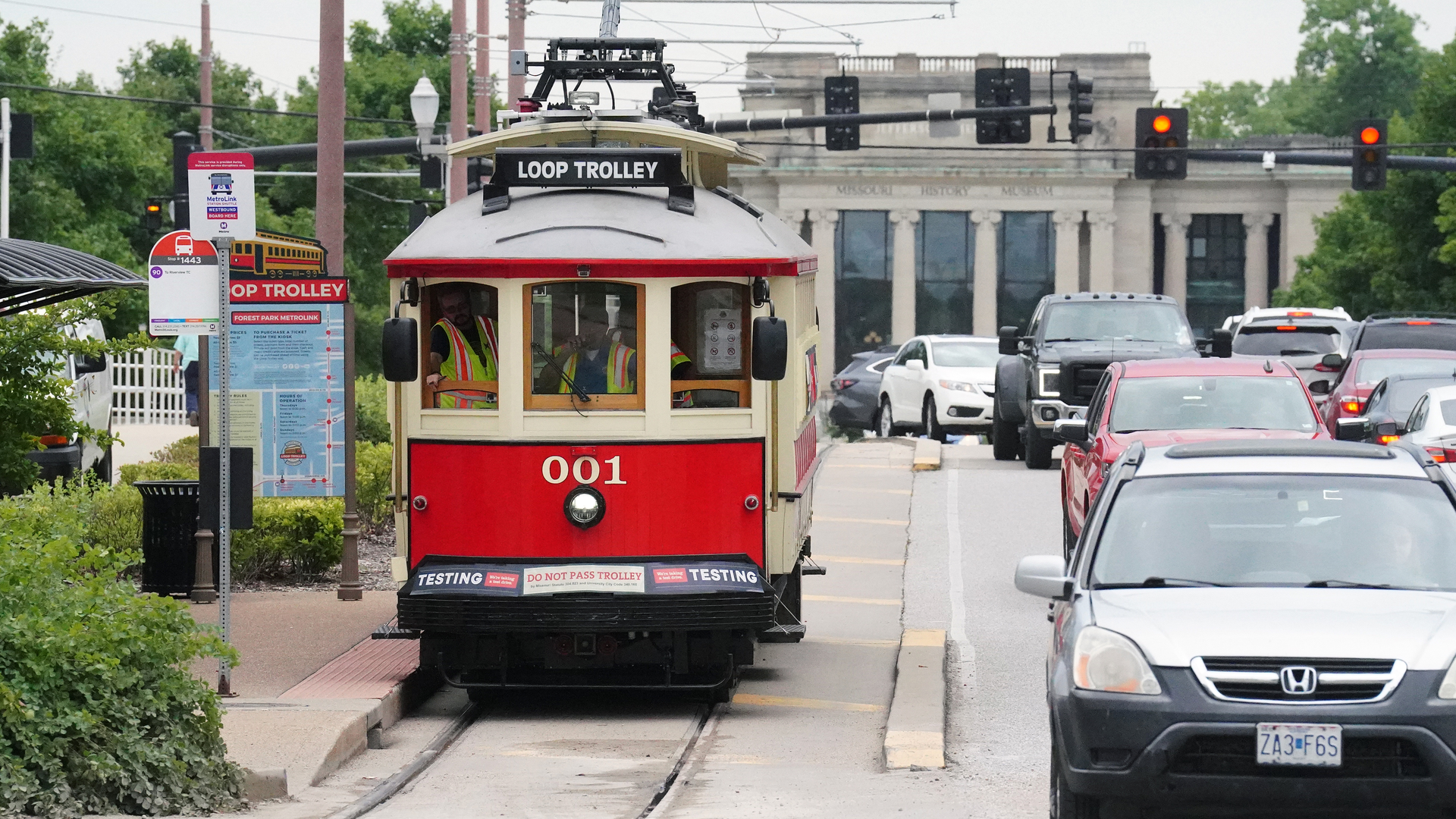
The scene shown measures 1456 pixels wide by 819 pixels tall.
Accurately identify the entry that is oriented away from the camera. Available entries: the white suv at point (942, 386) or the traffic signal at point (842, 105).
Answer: the traffic signal

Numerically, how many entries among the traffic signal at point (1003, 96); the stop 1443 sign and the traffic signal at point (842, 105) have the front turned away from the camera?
2

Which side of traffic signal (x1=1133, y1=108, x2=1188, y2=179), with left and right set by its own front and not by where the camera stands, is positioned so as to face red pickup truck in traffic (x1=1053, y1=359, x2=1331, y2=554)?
front

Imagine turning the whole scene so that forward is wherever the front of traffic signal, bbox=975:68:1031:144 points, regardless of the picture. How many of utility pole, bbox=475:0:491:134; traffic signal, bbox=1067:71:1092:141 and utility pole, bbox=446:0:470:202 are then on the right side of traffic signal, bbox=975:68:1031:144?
1

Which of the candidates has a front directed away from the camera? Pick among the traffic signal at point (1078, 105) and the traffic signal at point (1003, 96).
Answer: the traffic signal at point (1003, 96)

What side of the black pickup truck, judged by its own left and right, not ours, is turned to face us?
front

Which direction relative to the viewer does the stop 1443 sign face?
toward the camera

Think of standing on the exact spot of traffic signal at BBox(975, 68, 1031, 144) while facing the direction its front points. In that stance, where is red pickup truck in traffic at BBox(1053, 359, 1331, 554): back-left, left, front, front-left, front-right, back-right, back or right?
back

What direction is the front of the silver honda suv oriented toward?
toward the camera

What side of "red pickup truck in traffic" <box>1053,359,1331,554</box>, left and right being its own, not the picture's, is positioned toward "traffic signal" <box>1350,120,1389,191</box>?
back

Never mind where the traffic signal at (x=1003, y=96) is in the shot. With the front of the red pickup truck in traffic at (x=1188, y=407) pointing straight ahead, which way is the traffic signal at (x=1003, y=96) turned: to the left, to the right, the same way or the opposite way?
the opposite way
